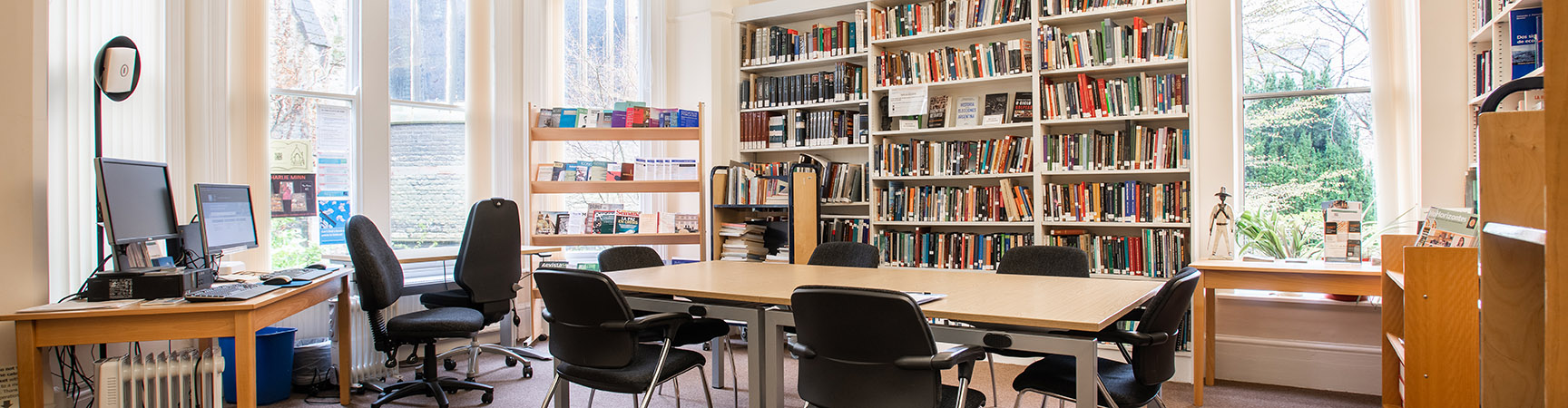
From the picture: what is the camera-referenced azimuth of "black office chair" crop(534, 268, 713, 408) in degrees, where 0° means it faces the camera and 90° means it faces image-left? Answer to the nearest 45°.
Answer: approximately 225°

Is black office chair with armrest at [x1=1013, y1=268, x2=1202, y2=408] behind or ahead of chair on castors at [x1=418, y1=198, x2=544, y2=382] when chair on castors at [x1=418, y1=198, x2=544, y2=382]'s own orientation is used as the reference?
behind

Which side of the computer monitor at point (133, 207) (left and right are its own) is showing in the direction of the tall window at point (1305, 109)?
front

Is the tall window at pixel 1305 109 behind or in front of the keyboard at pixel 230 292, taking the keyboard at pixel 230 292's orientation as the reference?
in front

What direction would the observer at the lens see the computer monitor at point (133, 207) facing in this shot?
facing the viewer and to the right of the viewer

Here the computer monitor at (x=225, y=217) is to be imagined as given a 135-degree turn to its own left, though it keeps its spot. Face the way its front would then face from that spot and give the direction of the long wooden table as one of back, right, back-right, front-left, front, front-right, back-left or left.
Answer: back-right

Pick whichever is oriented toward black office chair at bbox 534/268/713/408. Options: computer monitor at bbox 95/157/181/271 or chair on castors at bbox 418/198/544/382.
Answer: the computer monitor

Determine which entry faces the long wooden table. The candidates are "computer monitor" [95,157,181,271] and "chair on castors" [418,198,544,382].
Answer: the computer monitor

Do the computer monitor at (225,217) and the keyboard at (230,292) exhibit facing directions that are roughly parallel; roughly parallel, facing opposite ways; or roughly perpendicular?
roughly parallel

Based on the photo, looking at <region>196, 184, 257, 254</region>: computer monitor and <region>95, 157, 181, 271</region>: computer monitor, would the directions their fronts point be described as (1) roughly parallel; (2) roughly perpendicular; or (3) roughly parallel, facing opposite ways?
roughly parallel

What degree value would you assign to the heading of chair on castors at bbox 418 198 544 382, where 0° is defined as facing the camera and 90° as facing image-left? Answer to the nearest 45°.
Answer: approximately 135°

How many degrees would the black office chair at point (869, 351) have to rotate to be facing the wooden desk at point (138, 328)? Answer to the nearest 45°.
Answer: approximately 135° to its left
